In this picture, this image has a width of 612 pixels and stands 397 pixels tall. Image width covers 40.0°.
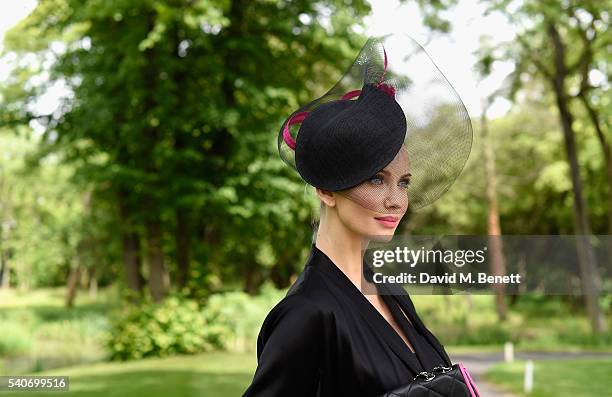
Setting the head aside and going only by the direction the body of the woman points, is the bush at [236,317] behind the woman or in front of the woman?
behind

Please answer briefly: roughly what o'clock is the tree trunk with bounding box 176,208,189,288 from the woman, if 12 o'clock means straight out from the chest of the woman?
The tree trunk is roughly at 7 o'clock from the woman.

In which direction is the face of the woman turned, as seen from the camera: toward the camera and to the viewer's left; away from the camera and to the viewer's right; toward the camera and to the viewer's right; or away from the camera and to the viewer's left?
toward the camera and to the viewer's right

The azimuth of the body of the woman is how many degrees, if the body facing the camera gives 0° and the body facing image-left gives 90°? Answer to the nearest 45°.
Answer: approximately 315°

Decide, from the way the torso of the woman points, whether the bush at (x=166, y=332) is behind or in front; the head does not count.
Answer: behind

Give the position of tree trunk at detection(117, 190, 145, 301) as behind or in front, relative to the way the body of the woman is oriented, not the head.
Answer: behind

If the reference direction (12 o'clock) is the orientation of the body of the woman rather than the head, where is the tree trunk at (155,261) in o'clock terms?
The tree trunk is roughly at 7 o'clock from the woman.

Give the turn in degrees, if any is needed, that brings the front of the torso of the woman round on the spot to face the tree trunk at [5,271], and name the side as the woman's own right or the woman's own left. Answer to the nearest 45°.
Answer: approximately 180°
